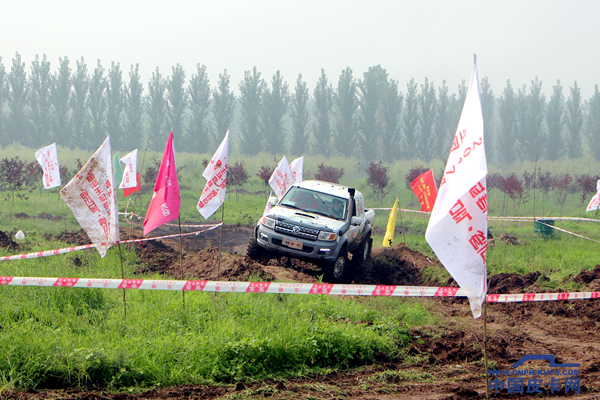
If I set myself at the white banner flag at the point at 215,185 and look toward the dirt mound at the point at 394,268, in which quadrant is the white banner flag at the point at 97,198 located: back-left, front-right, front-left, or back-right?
back-right

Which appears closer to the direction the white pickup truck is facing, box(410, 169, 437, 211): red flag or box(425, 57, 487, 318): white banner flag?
the white banner flag

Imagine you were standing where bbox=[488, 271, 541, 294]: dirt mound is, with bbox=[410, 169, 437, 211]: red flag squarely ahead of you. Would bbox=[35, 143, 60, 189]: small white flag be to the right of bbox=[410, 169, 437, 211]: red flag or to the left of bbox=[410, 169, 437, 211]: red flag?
left

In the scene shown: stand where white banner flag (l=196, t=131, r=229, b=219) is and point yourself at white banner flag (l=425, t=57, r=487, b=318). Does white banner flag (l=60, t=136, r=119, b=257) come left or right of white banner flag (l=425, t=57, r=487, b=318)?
right

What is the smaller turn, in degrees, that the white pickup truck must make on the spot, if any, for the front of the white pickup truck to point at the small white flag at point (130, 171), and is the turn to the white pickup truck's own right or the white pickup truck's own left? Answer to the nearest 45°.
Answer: approximately 90° to the white pickup truck's own right

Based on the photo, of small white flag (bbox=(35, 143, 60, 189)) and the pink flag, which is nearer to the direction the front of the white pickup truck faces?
the pink flag

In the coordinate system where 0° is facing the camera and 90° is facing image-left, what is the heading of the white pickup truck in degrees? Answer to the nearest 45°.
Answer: approximately 45°

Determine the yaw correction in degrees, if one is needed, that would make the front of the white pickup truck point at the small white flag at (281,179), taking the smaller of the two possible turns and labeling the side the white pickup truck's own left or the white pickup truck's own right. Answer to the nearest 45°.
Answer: approximately 135° to the white pickup truck's own right
